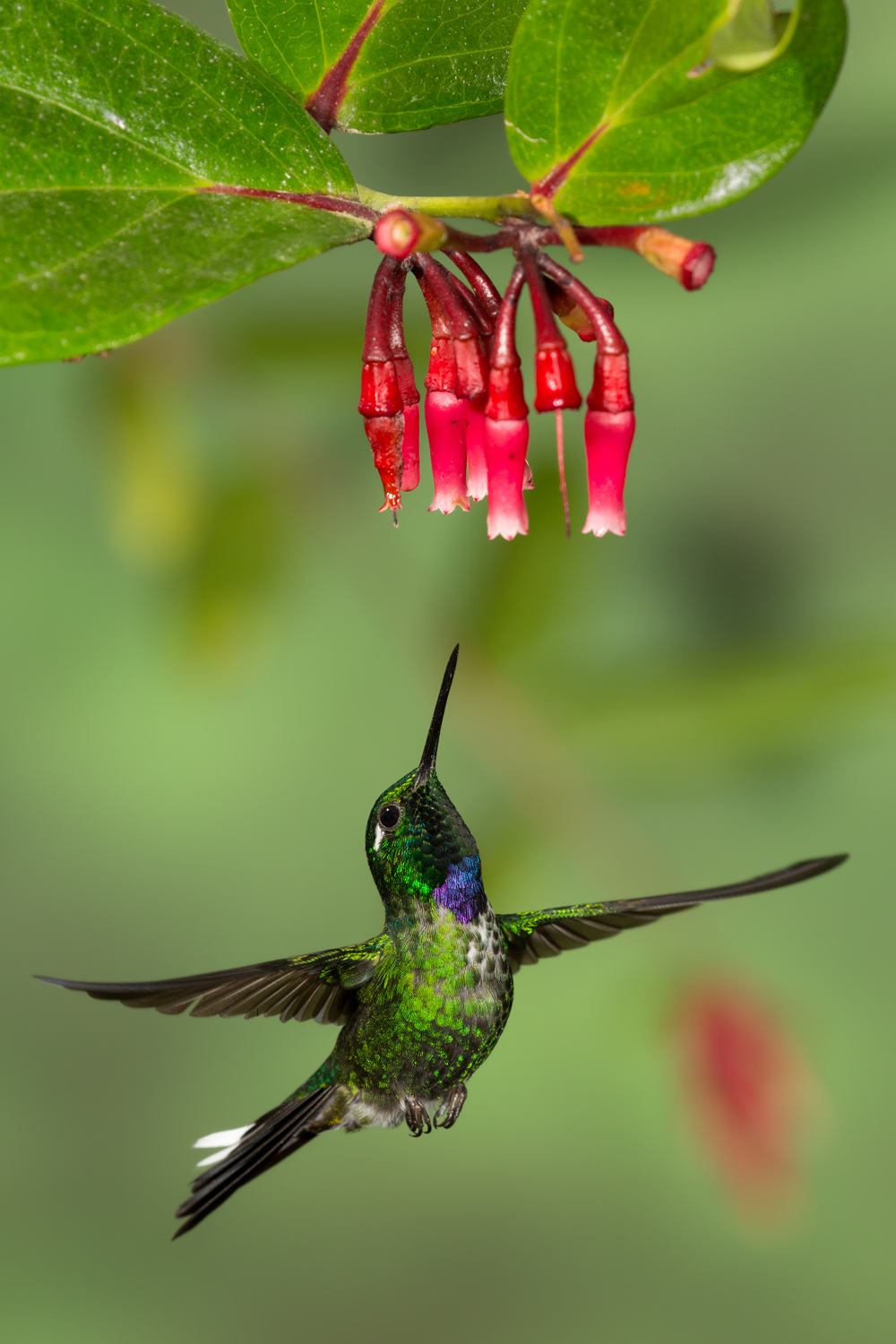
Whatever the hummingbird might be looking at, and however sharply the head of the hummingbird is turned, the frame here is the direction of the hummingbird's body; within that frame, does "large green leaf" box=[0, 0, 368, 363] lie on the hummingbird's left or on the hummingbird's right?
on the hummingbird's right

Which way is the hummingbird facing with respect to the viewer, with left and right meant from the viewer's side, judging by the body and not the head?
facing the viewer and to the right of the viewer
